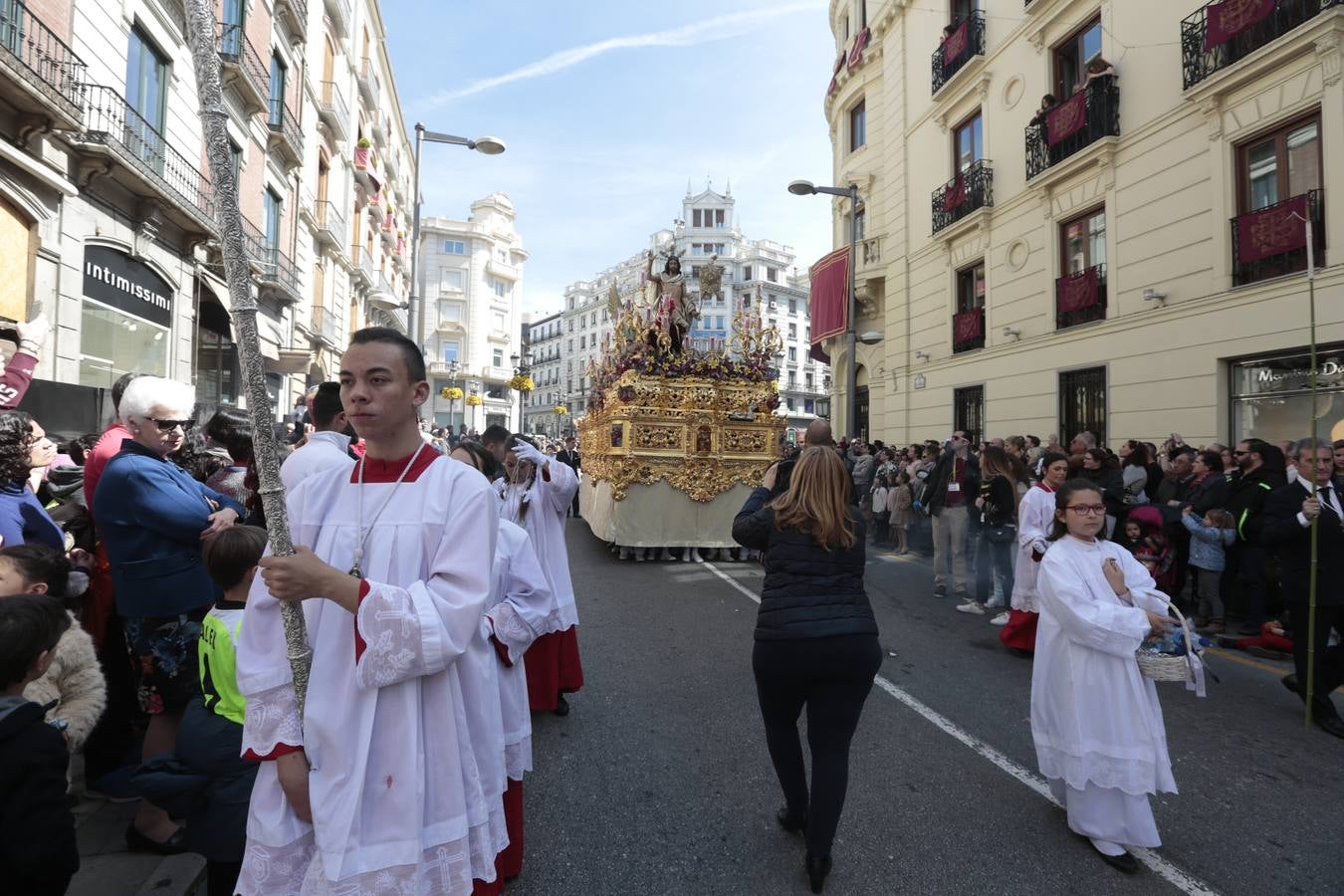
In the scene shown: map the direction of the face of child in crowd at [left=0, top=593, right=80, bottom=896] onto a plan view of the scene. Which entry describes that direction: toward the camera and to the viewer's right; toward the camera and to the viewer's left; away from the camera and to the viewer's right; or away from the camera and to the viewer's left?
away from the camera and to the viewer's right

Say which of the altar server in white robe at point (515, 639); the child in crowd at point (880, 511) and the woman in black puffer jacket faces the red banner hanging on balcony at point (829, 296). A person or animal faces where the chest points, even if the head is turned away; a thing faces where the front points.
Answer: the woman in black puffer jacket

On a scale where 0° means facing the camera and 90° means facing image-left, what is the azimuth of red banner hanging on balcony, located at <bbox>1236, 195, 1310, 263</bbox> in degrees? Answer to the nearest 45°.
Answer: approximately 45°

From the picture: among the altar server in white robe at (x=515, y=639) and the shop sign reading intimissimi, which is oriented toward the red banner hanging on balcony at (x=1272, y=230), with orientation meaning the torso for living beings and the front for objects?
the shop sign reading intimissimi

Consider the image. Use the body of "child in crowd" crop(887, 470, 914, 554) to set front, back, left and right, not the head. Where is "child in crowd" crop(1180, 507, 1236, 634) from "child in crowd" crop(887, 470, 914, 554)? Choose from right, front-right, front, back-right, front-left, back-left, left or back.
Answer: left

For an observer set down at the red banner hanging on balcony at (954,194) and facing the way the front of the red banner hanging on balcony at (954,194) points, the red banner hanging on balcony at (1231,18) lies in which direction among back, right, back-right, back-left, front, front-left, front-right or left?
left

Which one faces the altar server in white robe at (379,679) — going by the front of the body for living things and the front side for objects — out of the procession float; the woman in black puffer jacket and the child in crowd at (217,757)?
the procession float

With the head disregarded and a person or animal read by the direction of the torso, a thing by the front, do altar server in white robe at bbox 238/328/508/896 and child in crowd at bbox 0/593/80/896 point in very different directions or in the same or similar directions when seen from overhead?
very different directions

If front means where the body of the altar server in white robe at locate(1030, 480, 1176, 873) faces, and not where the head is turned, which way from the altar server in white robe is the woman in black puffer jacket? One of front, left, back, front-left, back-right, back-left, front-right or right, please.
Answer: right

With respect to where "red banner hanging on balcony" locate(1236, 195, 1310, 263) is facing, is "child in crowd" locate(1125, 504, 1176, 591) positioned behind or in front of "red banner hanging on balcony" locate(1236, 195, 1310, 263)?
in front

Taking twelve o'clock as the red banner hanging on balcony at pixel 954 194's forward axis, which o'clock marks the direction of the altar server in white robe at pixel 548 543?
The altar server in white robe is roughly at 11 o'clock from the red banner hanging on balcony.

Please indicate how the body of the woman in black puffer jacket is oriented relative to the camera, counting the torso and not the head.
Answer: away from the camera

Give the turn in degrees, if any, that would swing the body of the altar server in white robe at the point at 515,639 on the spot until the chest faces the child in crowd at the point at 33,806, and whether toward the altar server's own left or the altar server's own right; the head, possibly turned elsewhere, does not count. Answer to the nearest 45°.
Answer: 0° — they already face them

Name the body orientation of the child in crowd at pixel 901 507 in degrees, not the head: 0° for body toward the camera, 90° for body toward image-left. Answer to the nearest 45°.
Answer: approximately 45°
